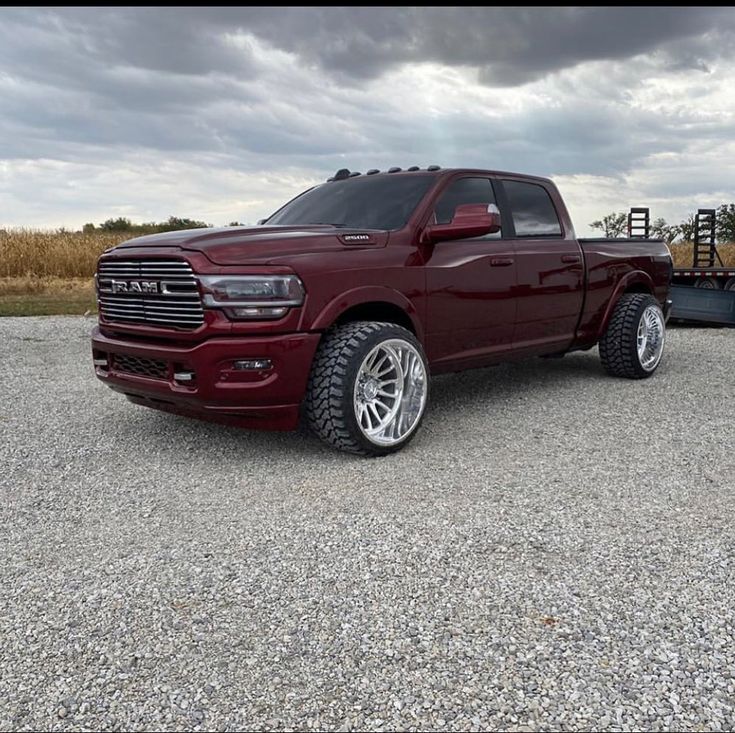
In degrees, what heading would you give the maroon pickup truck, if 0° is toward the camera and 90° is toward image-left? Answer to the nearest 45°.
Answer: approximately 45°

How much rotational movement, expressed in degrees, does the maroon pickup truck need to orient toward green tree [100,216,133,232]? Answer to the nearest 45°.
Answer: approximately 135° to its right

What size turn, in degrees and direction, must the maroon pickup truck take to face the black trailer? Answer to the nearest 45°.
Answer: approximately 180°
